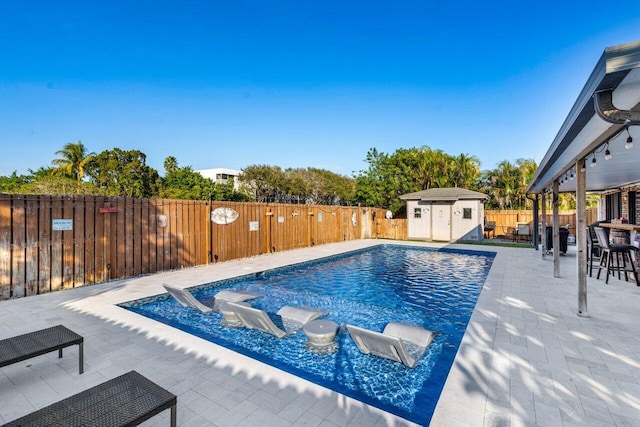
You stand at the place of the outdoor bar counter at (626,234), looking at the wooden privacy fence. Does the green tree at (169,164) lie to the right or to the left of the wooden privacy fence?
right

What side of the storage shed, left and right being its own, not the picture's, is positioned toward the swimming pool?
front

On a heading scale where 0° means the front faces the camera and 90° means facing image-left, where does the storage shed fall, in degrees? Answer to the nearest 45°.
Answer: approximately 0°

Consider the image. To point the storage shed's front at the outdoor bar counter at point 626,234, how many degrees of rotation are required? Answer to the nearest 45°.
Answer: approximately 45° to its left

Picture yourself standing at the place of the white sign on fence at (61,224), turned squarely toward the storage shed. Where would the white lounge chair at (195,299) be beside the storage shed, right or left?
right

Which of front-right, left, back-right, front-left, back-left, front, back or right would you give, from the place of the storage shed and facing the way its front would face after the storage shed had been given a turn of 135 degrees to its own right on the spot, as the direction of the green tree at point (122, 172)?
front-left

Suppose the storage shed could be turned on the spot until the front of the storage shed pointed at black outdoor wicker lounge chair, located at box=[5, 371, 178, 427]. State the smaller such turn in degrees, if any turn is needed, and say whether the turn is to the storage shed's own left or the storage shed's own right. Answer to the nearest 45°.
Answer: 0° — it already faces it

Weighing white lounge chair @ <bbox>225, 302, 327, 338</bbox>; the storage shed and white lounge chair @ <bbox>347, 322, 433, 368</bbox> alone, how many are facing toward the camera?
1
